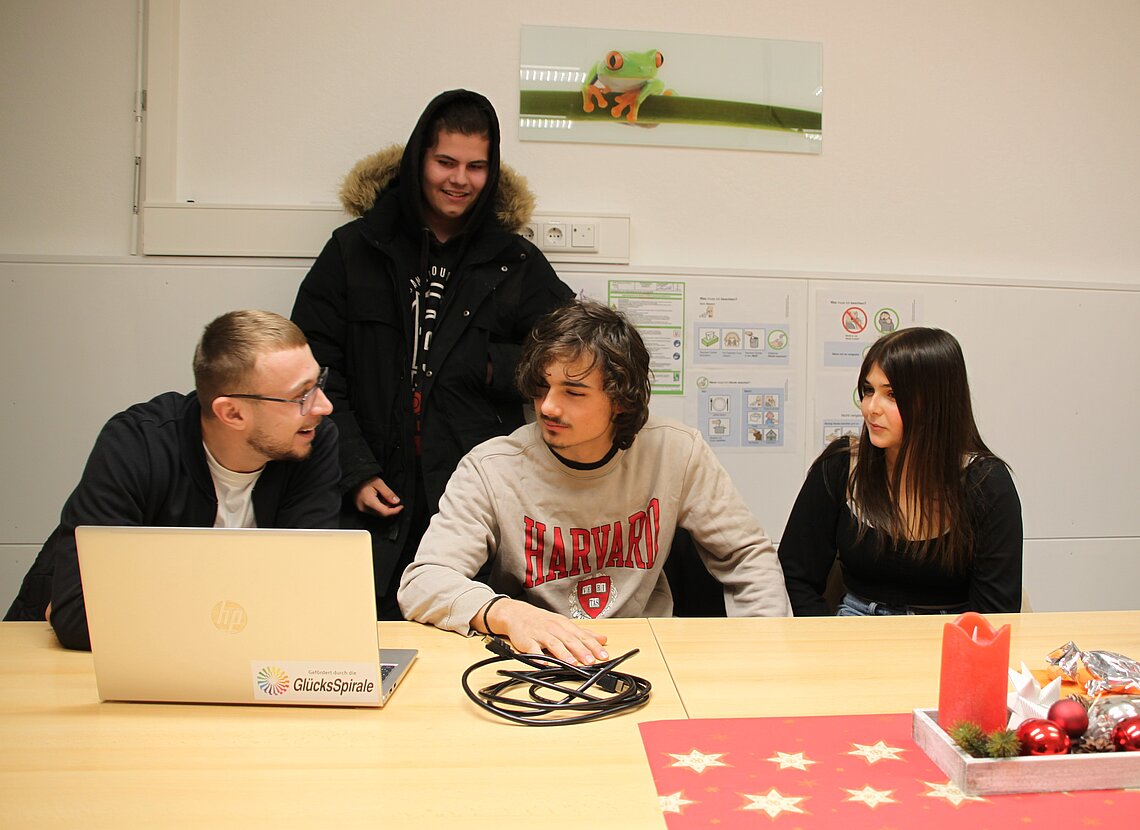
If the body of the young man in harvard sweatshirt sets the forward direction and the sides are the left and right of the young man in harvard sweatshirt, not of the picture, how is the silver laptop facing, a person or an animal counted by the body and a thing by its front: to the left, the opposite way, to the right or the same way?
the opposite way

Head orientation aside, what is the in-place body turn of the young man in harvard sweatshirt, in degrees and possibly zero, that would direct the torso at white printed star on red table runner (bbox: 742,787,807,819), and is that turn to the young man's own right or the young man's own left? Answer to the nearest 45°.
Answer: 0° — they already face it

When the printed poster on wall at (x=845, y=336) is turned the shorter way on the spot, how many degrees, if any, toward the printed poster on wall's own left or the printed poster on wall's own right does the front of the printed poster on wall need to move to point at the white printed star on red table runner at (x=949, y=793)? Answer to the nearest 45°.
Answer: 0° — it already faces it

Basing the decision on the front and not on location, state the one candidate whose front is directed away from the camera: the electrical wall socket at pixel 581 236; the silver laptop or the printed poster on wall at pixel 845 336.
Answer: the silver laptop

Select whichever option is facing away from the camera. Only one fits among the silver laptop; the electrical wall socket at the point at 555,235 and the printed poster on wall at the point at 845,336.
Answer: the silver laptop

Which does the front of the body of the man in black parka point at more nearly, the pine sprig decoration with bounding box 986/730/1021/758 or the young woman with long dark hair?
the pine sprig decoration

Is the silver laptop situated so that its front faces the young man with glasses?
yes

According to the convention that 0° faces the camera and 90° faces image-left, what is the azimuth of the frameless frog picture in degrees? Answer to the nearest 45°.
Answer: approximately 0°
